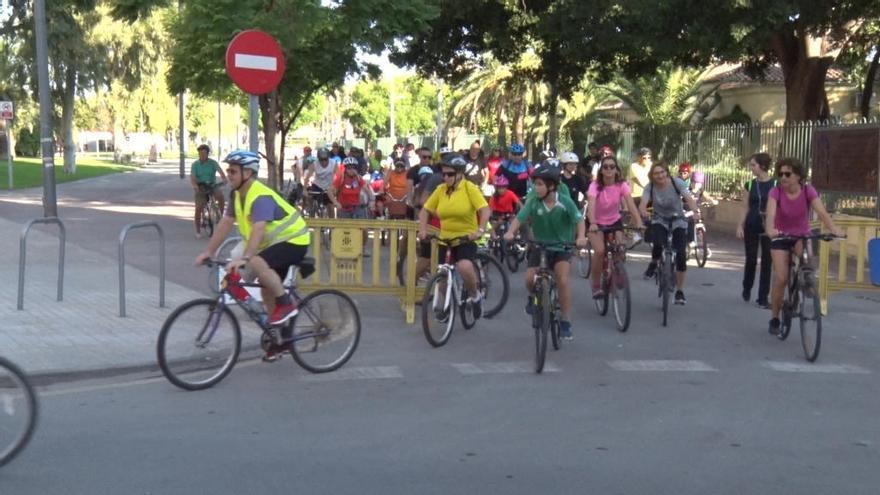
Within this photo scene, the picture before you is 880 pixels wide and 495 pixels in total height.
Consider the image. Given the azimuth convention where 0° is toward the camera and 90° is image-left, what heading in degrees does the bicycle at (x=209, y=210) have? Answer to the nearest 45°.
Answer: approximately 0°

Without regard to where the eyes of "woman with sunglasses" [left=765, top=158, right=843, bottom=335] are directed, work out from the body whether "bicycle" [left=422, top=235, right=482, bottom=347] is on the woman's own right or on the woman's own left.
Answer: on the woman's own right

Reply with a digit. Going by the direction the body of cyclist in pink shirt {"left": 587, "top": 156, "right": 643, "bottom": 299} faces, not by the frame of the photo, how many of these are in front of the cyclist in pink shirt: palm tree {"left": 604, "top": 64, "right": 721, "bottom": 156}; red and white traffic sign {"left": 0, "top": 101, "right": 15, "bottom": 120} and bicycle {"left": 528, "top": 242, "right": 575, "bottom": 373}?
1

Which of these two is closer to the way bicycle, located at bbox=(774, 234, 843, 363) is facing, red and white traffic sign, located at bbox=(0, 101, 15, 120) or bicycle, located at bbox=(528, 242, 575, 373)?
the bicycle

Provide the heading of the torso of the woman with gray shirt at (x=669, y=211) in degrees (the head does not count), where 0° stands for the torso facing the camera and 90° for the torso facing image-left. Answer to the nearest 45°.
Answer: approximately 0°

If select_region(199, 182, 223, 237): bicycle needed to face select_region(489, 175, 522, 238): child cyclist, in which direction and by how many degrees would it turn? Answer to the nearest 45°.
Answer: approximately 45° to its left

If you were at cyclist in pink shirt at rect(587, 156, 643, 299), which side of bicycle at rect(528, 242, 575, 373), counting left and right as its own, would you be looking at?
back

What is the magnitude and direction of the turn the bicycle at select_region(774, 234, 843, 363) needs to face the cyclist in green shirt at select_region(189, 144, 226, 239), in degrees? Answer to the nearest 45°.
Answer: approximately 135° to its right
